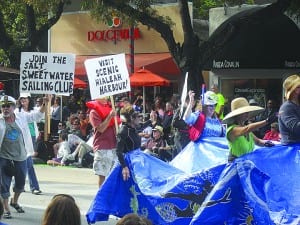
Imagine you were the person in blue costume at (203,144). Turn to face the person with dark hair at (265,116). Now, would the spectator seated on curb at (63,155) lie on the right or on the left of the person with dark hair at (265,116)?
left

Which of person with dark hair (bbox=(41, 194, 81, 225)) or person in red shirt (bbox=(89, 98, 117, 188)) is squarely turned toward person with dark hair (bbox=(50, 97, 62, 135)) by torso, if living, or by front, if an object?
person with dark hair (bbox=(41, 194, 81, 225))

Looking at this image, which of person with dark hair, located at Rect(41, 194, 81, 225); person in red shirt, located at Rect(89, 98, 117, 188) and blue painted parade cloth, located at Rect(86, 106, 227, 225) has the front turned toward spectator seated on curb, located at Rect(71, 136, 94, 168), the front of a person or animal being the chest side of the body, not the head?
the person with dark hair

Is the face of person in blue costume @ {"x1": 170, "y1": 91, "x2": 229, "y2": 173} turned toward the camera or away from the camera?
toward the camera

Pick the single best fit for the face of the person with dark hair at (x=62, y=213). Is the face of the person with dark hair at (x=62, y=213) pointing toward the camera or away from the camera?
away from the camera

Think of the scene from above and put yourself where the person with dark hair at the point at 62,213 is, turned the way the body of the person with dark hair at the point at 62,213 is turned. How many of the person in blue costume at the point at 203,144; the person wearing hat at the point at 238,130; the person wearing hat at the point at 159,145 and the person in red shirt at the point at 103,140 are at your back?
0

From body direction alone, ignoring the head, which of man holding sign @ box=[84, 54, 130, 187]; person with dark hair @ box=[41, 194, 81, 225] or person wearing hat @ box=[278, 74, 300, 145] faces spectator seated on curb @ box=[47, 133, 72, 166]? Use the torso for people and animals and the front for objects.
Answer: the person with dark hair

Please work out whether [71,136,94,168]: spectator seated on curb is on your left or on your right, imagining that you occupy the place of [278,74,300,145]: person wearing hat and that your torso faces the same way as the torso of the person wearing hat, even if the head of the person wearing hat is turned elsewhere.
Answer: on your left

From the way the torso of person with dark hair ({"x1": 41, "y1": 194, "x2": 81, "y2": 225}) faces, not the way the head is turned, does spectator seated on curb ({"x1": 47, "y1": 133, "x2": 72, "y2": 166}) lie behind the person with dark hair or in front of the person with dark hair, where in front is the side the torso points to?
in front
